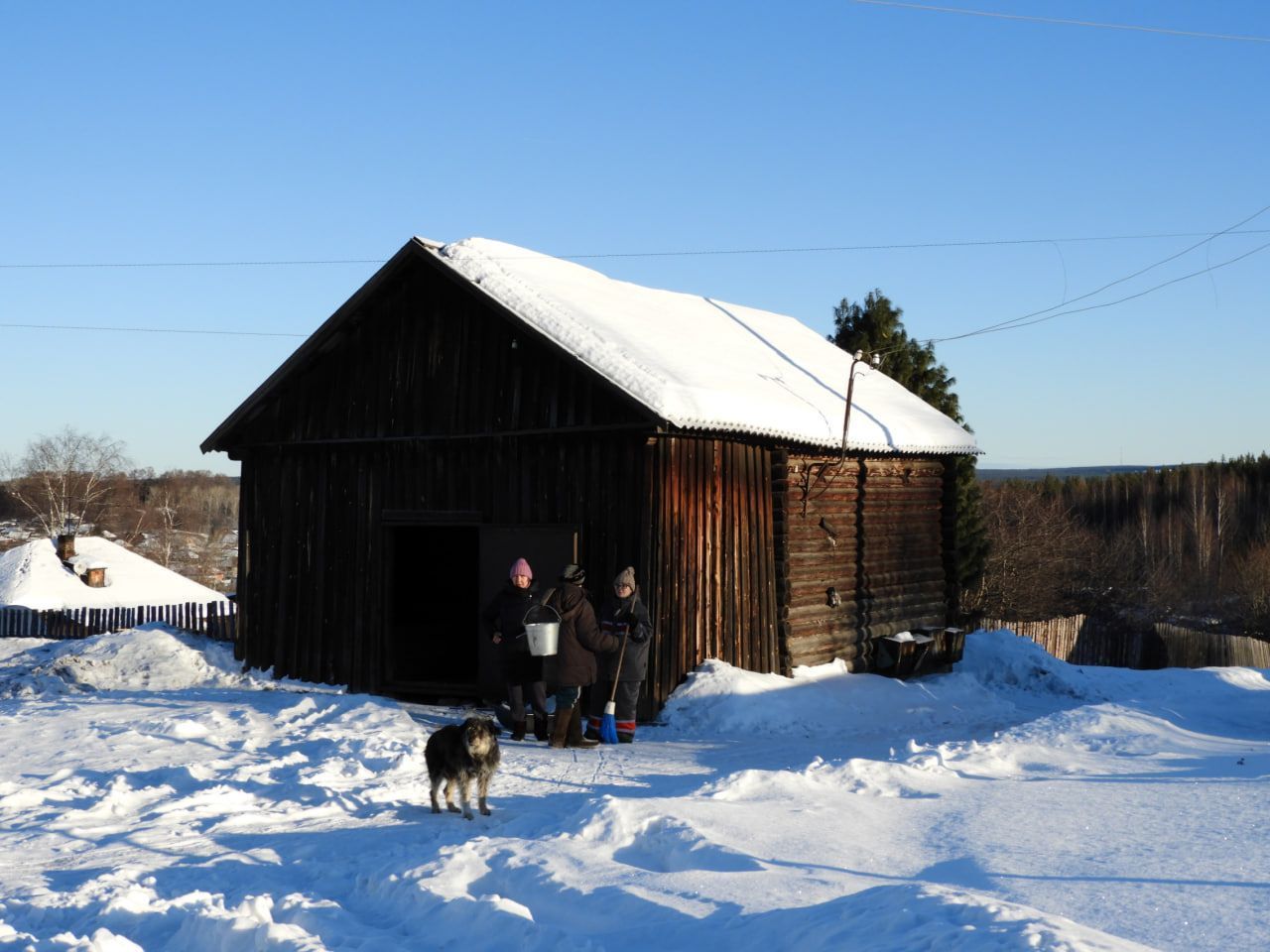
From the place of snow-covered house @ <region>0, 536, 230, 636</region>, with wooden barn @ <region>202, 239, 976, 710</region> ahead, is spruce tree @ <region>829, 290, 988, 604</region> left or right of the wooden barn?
left

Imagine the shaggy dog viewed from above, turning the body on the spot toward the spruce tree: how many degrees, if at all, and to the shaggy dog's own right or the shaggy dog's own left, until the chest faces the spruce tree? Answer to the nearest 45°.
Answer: approximately 90° to the shaggy dog's own left

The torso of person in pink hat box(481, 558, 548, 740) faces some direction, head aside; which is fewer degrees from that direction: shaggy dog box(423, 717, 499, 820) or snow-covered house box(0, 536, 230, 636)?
the shaggy dog

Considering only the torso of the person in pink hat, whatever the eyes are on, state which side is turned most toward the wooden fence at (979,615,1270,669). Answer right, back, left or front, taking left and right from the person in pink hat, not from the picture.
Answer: left

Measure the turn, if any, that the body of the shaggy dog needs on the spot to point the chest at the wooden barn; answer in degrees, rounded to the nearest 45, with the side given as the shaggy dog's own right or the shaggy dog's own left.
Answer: approximately 135° to the shaggy dog's own left

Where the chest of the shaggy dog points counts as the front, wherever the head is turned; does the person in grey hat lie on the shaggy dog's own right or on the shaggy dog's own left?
on the shaggy dog's own left

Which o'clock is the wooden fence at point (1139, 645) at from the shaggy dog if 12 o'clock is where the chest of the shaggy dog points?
The wooden fence is roughly at 9 o'clock from the shaggy dog.

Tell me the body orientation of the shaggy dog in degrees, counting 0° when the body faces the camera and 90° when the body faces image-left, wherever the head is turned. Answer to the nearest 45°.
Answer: approximately 315°

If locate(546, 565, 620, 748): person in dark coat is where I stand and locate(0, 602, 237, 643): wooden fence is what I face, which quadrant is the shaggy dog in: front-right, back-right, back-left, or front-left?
back-left
